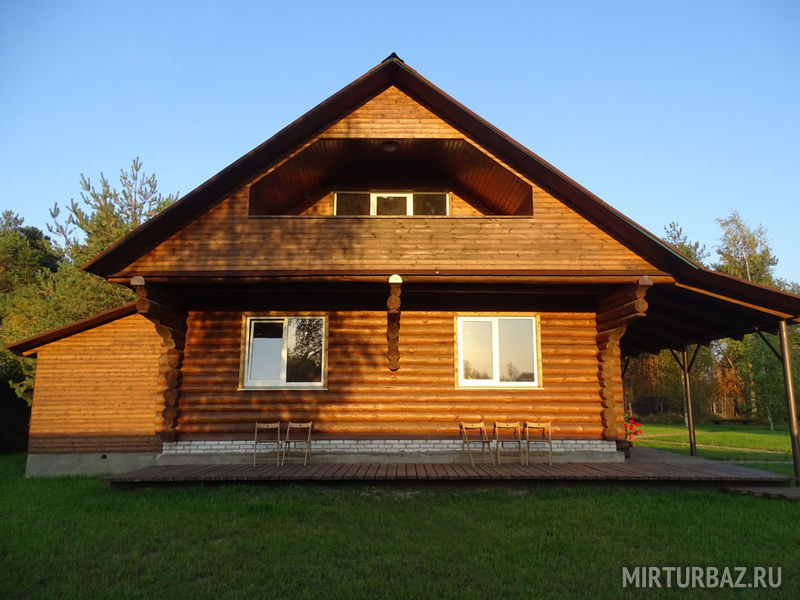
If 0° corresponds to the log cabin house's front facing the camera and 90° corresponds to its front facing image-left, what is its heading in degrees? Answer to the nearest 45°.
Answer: approximately 0°
